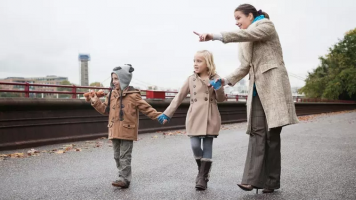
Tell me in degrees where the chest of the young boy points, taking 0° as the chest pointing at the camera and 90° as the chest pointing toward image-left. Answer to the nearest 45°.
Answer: approximately 45°

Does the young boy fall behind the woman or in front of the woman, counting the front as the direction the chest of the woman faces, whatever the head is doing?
in front

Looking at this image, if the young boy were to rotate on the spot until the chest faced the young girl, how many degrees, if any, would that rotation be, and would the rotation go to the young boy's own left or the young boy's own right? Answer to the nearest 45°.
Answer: approximately 135° to the young boy's own left

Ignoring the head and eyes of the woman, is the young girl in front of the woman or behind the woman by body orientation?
in front

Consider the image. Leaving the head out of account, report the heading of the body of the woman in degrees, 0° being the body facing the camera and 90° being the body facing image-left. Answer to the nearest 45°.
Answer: approximately 90°

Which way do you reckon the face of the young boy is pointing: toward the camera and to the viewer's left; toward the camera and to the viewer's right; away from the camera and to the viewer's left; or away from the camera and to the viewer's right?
toward the camera and to the viewer's left

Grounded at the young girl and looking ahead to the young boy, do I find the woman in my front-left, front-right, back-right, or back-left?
back-left

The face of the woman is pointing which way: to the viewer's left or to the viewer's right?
to the viewer's left

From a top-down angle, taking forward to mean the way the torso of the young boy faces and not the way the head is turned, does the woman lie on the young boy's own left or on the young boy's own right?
on the young boy's own left

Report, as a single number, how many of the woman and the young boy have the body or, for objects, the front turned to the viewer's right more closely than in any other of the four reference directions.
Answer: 0
